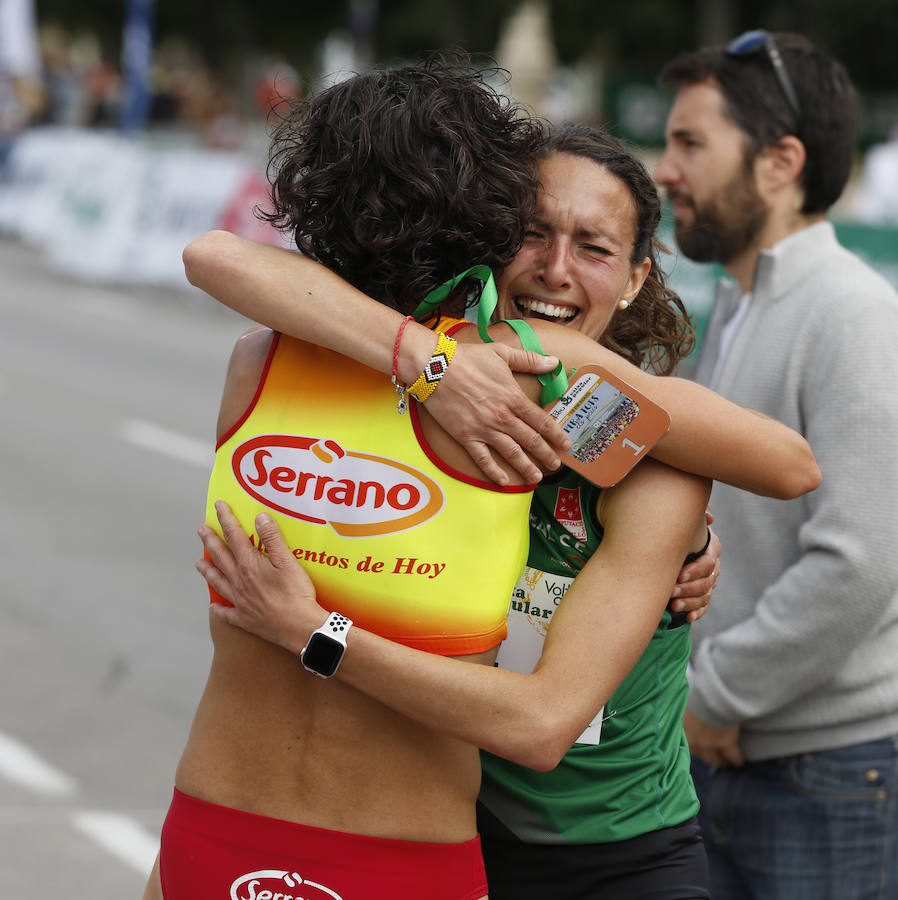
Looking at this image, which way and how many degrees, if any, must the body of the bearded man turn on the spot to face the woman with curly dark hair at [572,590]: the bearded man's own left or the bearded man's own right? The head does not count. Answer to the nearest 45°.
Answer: approximately 45° to the bearded man's own left

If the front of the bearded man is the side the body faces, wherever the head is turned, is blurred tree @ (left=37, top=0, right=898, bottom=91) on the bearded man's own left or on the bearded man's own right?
on the bearded man's own right

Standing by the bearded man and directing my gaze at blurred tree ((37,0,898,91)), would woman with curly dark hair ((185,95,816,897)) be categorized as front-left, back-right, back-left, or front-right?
back-left

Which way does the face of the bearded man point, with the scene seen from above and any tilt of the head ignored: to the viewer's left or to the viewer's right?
to the viewer's left

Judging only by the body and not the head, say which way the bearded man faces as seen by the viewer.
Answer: to the viewer's left

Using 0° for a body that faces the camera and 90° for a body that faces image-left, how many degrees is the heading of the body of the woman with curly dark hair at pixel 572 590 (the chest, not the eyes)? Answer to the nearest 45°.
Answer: approximately 45°
